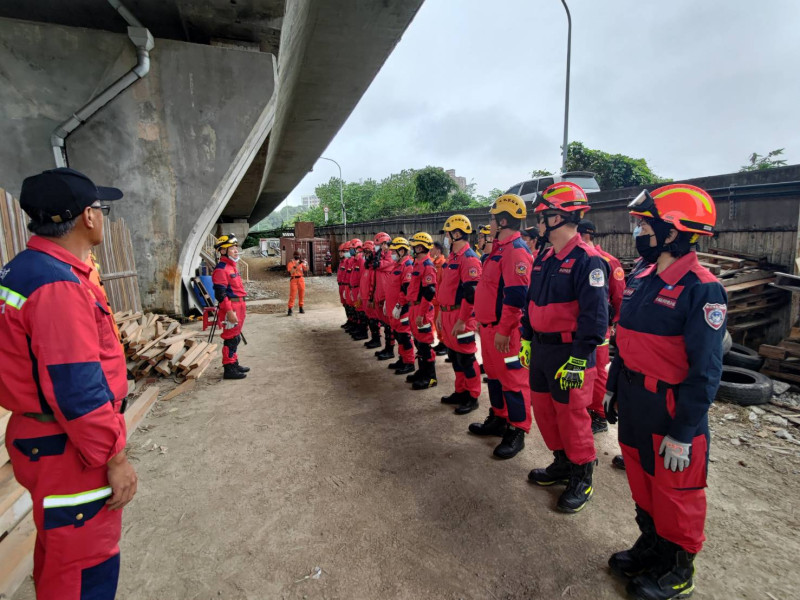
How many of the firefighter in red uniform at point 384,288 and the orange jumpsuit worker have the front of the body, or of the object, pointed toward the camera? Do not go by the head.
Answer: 1

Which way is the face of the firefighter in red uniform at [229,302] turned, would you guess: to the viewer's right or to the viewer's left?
to the viewer's right

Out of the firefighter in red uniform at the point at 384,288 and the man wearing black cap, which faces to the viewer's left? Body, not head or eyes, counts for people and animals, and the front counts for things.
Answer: the firefighter in red uniform

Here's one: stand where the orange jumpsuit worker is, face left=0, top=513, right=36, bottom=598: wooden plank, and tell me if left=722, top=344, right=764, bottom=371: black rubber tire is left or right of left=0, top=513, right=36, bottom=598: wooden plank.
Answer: left

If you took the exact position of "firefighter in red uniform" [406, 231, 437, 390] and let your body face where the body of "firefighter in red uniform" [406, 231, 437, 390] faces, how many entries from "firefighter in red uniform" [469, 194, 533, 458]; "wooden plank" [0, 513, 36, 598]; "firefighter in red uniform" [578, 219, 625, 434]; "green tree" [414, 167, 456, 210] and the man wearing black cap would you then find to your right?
1

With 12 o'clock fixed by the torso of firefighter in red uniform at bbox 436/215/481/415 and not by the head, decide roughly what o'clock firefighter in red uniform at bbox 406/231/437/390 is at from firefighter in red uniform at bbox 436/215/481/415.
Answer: firefighter in red uniform at bbox 406/231/437/390 is roughly at 2 o'clock from firefighter in red uniform at bbox 436/215/481/415.

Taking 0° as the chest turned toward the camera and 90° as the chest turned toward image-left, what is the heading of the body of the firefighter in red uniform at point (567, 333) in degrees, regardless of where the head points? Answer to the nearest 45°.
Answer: approximately 45°

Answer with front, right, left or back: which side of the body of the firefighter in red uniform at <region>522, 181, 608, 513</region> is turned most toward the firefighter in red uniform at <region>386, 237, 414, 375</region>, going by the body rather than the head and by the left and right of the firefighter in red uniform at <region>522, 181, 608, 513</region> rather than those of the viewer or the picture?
right

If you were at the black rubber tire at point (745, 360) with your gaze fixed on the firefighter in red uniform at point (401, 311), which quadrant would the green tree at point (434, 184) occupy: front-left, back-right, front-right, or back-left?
front-right

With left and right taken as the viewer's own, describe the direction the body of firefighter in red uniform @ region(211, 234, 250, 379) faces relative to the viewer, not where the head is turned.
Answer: facing to the right of the viewer

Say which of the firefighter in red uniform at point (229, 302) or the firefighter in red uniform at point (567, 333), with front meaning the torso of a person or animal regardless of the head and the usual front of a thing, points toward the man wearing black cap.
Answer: the firefighter in red uniform at point (567, 333)

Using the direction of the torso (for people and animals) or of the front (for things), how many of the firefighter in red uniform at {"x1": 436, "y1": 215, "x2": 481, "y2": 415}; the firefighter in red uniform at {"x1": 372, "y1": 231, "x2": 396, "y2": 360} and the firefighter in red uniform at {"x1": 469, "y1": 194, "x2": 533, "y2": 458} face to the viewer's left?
3

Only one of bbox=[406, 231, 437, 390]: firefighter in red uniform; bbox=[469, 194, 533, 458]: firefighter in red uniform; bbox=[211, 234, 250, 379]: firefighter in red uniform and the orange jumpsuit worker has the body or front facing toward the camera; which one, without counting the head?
the orange jumpsuit worker

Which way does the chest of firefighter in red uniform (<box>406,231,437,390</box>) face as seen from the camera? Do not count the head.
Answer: to the viewer's left

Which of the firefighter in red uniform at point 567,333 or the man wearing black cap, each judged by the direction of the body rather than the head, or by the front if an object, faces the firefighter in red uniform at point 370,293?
the man wearing black cap

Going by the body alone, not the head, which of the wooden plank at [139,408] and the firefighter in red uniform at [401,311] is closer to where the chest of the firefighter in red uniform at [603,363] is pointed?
the wooden plank

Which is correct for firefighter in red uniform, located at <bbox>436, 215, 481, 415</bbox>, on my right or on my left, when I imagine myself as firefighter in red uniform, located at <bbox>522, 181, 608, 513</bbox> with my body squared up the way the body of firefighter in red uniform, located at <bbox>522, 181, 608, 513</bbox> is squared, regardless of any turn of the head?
on my right

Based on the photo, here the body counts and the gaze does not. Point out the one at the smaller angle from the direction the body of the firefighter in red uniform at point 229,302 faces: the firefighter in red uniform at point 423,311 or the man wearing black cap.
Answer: the firefighter in red uniform
